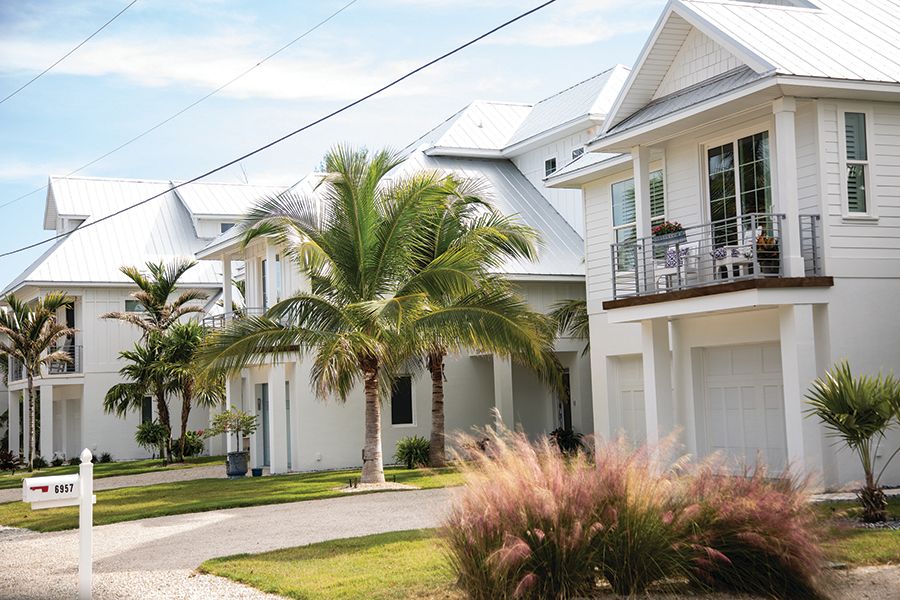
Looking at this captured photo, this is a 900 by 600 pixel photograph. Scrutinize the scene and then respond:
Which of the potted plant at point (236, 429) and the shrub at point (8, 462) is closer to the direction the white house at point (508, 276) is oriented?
the potted plant

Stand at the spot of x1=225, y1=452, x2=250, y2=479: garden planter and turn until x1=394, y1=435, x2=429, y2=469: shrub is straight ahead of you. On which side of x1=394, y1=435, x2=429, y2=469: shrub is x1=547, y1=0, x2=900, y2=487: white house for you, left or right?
right

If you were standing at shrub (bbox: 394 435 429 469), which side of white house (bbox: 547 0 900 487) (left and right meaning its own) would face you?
right

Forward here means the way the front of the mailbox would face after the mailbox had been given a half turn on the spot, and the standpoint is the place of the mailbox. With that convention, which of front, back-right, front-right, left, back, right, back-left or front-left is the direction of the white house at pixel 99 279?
left

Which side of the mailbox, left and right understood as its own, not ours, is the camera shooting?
left

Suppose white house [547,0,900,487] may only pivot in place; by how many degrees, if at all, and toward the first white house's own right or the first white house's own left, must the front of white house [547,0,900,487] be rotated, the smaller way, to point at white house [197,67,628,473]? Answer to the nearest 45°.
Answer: approximately 90° to the first white house's own right

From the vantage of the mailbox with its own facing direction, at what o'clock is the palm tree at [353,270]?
The palm tree is roughly at 4 o'clock from the mailbox.

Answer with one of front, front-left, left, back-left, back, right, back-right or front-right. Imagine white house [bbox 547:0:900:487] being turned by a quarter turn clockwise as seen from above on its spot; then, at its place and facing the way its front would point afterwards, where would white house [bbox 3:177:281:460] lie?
front

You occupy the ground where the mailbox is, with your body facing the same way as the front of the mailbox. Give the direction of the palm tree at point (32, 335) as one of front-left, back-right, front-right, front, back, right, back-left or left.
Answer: right
